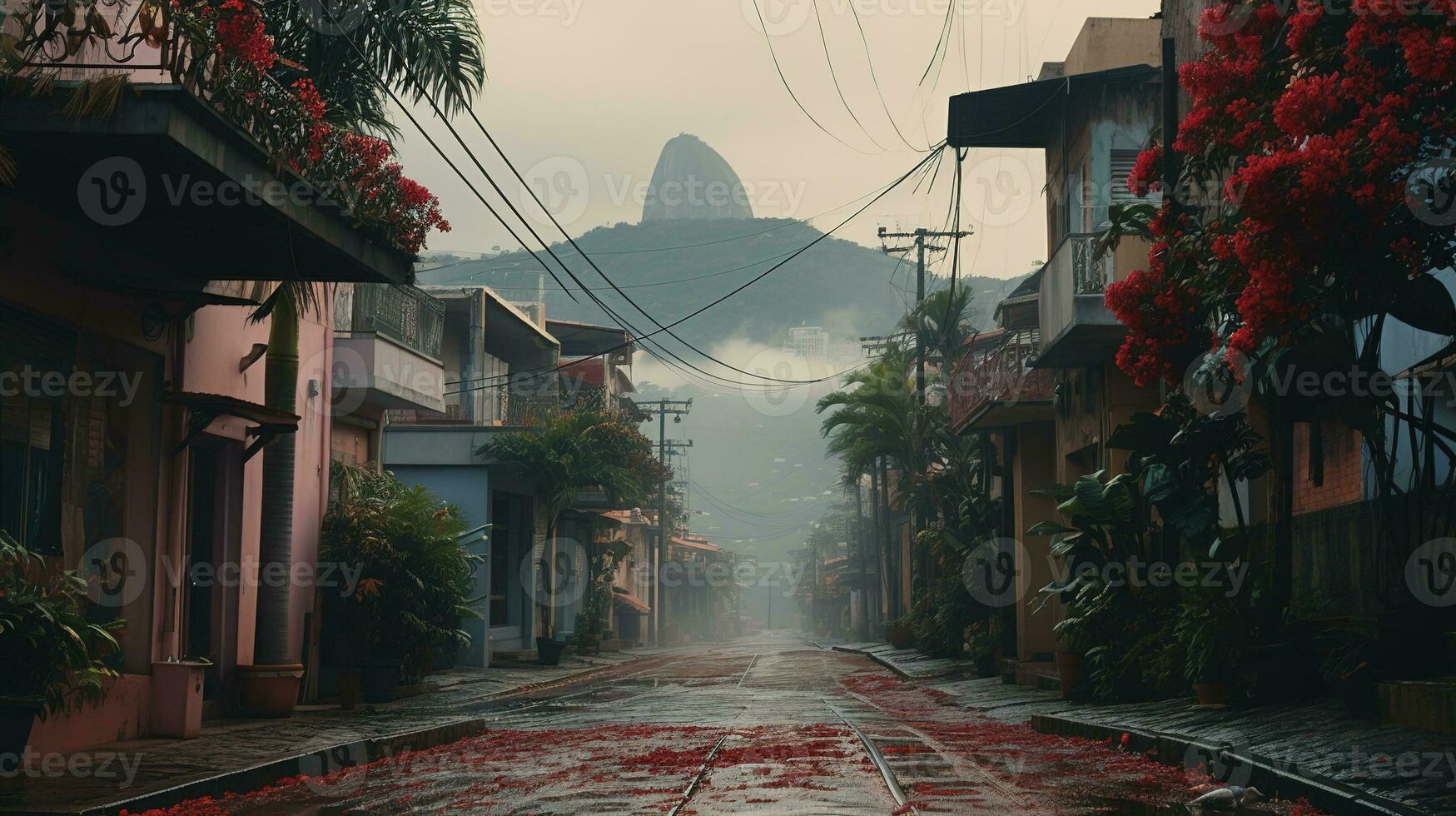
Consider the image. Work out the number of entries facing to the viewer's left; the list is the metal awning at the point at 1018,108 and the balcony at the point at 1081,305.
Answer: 2

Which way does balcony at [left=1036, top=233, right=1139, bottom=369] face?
to the viewer's left

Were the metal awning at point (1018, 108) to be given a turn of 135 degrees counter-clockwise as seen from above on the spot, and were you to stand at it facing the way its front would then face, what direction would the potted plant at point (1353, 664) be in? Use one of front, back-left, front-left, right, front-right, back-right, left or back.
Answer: front-right

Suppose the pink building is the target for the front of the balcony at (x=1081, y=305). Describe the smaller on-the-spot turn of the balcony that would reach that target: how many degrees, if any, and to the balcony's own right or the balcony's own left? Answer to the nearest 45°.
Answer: approximately 45° to the balcony's own left

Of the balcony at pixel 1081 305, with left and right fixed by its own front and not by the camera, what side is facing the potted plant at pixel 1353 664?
left

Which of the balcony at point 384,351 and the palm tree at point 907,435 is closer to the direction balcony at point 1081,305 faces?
the balcony

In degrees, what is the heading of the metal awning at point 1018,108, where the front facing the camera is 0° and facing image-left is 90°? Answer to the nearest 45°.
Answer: approximately 90°

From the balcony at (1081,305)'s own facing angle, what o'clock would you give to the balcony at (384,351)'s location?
the balcony at (384,351) is roughly at 12 o'clock from the balcony at (1081,305).

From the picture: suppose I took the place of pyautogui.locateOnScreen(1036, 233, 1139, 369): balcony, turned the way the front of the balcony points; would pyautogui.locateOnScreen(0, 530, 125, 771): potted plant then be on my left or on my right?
on my left
